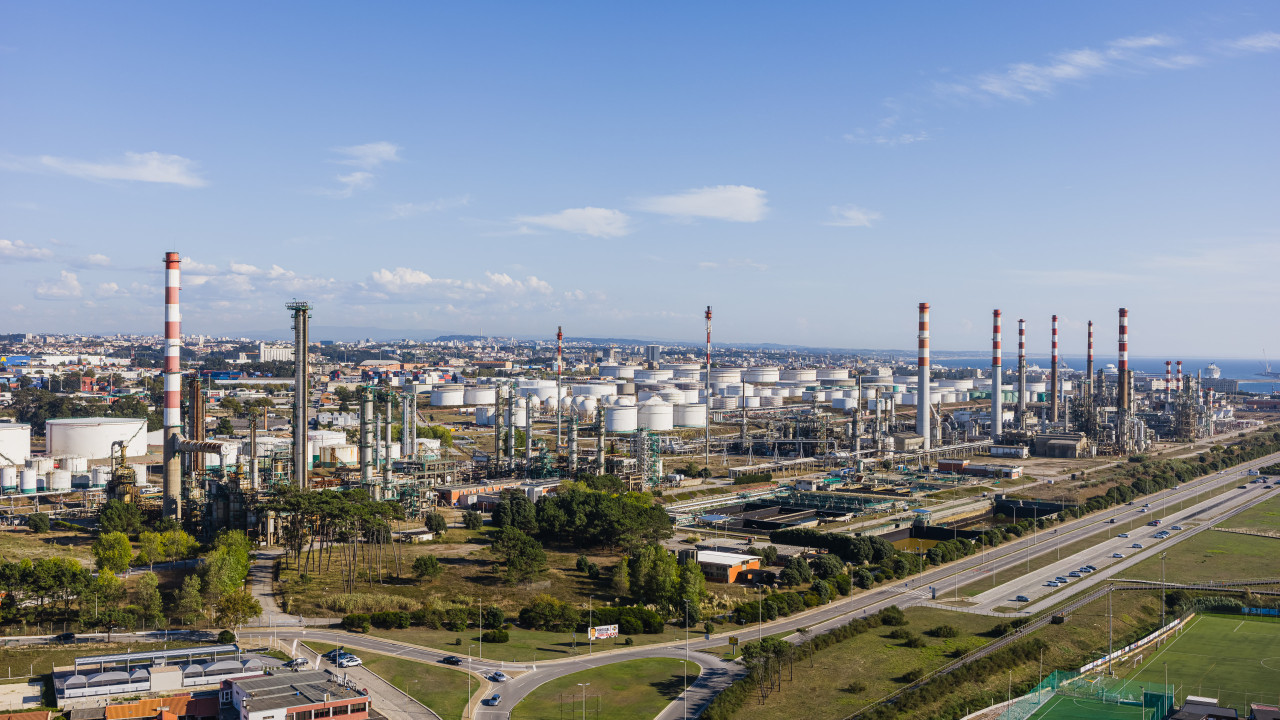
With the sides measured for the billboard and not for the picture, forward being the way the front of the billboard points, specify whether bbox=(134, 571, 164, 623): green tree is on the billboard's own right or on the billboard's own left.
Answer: on the billboard's own right

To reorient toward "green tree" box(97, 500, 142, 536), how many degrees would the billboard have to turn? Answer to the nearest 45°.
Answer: approximately 135° to its right

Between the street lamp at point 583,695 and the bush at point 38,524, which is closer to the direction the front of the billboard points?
the street lamp

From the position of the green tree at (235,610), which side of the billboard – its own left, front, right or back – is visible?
right

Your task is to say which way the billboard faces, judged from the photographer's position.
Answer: facing the viewer

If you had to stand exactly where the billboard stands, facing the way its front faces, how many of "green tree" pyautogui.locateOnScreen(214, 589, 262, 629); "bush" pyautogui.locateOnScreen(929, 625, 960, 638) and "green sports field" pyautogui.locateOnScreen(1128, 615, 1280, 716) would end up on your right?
1

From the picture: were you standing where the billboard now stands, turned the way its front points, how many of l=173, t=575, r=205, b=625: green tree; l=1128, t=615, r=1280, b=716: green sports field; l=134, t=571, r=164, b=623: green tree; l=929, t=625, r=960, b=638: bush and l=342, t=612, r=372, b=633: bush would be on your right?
3

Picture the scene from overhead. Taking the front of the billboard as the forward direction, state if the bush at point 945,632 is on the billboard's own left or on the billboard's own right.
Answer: on the billboard's own left

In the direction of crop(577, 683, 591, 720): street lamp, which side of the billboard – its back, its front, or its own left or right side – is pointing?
front

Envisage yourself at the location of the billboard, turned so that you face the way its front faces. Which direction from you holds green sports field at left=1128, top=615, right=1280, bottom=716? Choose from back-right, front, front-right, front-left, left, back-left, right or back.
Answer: left

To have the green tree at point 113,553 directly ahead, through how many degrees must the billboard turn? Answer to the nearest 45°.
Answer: approximately 90° to its right

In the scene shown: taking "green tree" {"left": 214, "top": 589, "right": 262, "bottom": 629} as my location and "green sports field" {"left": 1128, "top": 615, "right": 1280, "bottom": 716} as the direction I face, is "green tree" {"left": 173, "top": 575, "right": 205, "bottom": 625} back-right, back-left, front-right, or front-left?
back-left

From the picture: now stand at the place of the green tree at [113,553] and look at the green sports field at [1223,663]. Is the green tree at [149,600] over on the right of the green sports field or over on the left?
right

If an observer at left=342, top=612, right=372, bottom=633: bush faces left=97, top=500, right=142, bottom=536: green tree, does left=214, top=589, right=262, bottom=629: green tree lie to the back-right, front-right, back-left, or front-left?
front-left

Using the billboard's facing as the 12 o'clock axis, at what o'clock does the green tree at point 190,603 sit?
The green tree is roughly at 3 o'clock from the billboard.
